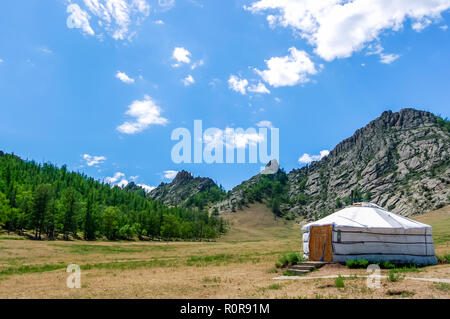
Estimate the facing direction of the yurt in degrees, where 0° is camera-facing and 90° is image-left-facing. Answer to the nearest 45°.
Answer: approximately 45°
